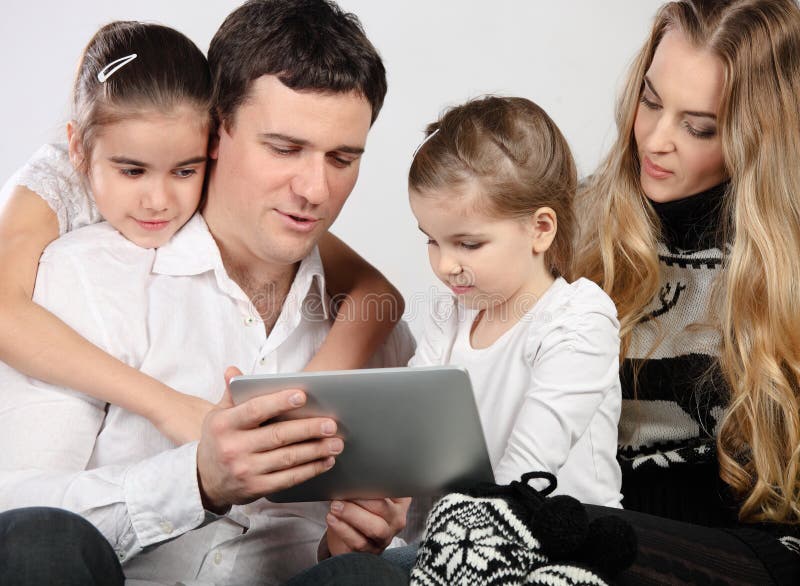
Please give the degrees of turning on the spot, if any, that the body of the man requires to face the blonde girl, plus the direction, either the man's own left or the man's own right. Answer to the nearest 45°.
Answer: approximately 45° to the man's own left

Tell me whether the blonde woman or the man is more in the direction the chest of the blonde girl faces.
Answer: the man

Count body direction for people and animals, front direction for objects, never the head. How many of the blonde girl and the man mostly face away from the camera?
0

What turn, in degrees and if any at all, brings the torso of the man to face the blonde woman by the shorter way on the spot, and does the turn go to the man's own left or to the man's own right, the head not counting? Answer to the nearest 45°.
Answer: approximately 45° to the man's own left

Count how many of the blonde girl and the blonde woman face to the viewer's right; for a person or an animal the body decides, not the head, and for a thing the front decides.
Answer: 0

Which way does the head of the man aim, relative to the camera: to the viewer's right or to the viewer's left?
to the viewer's right

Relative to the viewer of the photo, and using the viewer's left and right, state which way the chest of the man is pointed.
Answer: facing the viewer and to the right of the viewer

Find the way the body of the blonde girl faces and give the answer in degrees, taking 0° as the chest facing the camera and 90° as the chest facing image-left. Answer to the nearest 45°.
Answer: approximately 45°

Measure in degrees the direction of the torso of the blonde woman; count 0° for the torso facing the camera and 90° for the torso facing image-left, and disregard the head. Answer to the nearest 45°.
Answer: approximately 45°

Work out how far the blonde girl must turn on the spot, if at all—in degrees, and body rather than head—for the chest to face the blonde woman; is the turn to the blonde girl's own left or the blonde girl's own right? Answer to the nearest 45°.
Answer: approximately 180°

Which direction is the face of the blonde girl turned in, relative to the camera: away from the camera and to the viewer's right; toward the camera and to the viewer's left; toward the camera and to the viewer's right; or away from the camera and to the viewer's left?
toward the camera and to the viewer's left

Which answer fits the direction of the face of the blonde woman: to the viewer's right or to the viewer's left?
to the viewer's left
